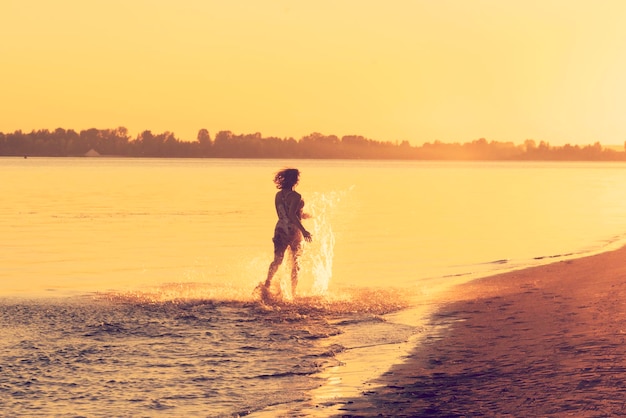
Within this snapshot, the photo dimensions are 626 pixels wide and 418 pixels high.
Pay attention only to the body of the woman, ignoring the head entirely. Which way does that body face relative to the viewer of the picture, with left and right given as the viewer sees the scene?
facing away from the viewer and to the right of the viewer
